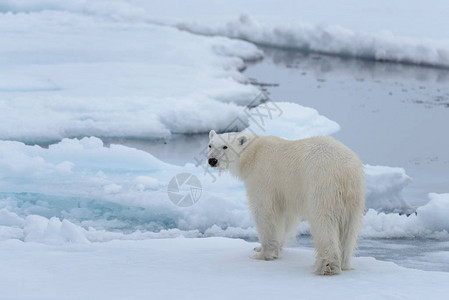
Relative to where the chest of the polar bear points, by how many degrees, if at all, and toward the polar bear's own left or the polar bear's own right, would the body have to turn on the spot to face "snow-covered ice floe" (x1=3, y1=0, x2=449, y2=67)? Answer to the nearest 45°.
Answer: approximately 45° to the polar bear's own right

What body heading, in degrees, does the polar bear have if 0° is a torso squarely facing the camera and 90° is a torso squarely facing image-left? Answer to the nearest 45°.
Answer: approximately 135°
